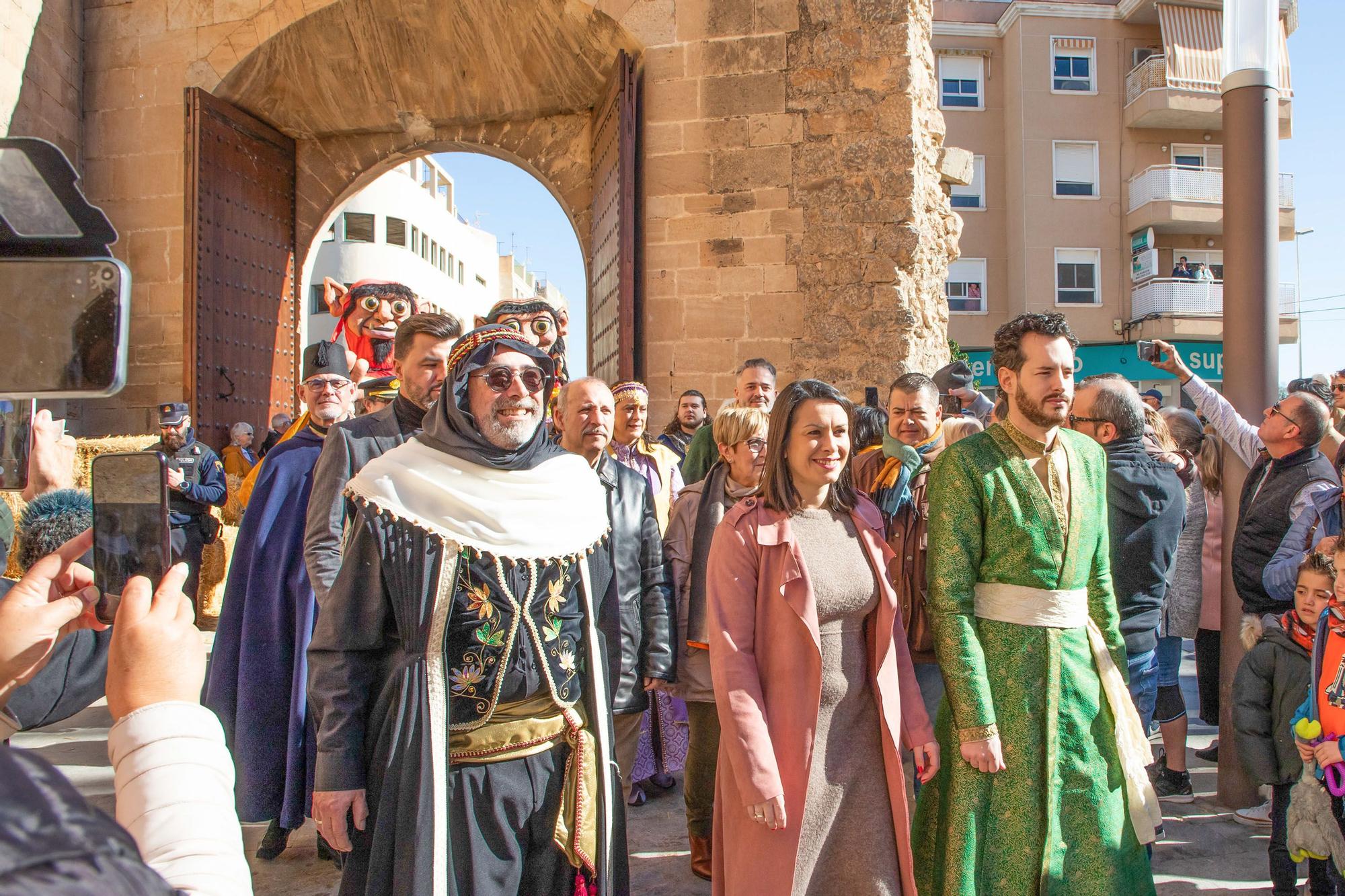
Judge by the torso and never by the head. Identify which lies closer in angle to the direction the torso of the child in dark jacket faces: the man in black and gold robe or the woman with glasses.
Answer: the man in black and gold robe

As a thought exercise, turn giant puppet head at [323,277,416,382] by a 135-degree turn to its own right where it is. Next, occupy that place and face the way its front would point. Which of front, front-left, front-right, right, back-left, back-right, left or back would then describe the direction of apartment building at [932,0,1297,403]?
back-right

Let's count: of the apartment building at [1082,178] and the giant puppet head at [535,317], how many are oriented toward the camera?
2

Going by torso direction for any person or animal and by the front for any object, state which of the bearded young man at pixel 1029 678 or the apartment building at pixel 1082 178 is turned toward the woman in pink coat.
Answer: the apartment building

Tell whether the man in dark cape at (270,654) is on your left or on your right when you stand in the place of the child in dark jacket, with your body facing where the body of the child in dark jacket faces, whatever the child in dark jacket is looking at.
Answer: on your right

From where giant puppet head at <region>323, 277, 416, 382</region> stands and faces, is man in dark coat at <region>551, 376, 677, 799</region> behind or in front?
in front

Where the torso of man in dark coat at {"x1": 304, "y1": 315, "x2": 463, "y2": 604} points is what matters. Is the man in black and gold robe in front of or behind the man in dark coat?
in front

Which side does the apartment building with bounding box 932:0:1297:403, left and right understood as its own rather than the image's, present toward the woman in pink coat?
front

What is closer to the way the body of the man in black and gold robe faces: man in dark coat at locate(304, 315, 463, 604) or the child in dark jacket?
the child in dark jacket

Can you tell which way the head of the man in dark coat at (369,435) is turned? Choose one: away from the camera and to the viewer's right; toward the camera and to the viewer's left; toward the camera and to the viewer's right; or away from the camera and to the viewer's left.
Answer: toward the camera and to the viewer's right

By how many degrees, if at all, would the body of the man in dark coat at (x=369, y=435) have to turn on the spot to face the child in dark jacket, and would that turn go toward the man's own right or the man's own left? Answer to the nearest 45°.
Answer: approximately 45° to the man's own left

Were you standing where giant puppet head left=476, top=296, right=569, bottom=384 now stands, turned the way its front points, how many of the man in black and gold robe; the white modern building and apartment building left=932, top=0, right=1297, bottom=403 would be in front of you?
1

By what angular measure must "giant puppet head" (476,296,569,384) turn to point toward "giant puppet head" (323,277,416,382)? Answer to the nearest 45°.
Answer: approximately 90° to its right
